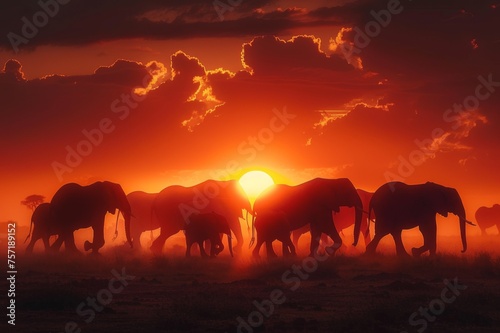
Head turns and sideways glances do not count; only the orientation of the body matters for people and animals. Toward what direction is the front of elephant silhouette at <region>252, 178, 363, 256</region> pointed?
to the viewer's right

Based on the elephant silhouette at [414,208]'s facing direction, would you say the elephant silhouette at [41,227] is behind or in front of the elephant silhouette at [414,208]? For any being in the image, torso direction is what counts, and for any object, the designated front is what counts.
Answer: behind

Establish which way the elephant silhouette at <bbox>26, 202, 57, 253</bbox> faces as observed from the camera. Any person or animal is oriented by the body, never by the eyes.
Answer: facing to the right of the viewer

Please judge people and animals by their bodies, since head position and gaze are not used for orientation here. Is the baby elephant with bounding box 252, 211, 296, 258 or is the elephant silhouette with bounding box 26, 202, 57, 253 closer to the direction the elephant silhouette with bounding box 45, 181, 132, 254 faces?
the baby elephant

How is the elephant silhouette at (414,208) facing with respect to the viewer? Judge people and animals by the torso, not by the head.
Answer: to the viewer's right

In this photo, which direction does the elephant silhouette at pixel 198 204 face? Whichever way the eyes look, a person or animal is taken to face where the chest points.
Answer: to the viewer's right

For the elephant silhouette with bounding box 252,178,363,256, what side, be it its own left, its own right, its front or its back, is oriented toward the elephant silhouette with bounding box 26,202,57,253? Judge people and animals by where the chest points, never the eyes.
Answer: back

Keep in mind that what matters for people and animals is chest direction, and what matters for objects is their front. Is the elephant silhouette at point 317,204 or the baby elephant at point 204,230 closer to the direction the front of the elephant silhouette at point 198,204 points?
the elephant silhouette
